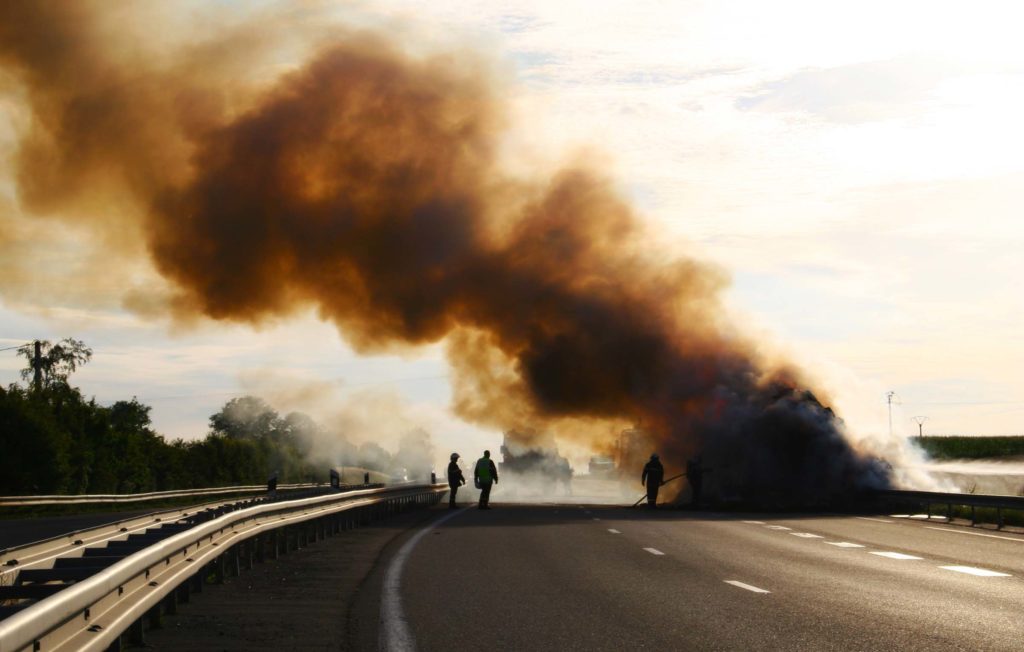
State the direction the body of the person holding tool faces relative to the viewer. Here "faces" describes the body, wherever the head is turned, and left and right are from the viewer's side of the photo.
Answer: facing to the right of the viewer

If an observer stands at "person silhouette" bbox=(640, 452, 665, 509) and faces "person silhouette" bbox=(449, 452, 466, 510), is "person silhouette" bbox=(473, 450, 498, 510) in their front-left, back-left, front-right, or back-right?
front-left

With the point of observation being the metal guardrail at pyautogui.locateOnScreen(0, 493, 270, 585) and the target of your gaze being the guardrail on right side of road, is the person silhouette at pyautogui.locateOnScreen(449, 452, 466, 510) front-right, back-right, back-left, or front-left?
front-left

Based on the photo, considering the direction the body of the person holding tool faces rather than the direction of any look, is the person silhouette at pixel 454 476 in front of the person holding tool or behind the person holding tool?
behind

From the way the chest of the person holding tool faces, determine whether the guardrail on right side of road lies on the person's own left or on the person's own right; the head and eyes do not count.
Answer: on the person's own right

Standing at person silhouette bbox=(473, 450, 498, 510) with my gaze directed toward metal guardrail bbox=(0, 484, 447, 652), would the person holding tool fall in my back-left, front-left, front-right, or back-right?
back-left
